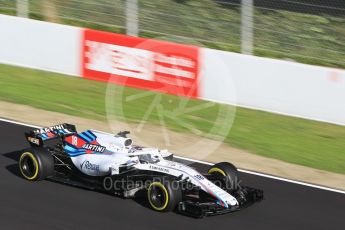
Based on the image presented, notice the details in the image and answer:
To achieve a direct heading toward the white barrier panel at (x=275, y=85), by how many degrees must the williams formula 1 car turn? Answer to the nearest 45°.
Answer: approximately 90° to its left

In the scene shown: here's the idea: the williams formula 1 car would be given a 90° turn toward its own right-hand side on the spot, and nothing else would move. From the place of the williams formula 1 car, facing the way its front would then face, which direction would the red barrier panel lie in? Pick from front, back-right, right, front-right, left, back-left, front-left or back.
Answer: back-right

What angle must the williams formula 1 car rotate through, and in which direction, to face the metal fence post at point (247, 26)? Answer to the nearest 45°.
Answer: approximately 90° to its left

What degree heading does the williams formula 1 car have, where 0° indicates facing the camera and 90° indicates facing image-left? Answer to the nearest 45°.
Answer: approximately 315°
